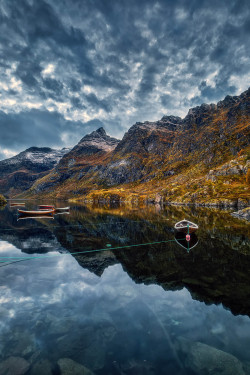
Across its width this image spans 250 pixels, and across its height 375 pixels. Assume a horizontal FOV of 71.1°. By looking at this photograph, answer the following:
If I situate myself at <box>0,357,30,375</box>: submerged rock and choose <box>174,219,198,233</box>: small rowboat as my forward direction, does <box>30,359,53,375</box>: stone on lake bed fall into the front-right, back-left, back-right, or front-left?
front-right

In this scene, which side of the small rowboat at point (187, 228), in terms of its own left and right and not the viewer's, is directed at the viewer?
front

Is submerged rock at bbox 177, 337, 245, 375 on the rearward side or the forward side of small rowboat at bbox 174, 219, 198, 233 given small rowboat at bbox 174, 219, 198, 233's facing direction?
on the forward side

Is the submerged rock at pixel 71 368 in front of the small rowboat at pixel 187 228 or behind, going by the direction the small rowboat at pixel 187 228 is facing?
in front

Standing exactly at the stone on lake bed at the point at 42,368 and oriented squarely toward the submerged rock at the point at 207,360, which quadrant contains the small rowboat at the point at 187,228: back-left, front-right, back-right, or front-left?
front-left

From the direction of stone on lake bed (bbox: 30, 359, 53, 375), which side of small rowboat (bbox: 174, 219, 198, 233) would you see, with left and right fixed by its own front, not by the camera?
front

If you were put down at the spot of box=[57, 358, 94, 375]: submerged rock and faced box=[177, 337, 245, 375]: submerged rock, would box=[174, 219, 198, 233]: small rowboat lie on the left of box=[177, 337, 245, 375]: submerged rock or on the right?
left
